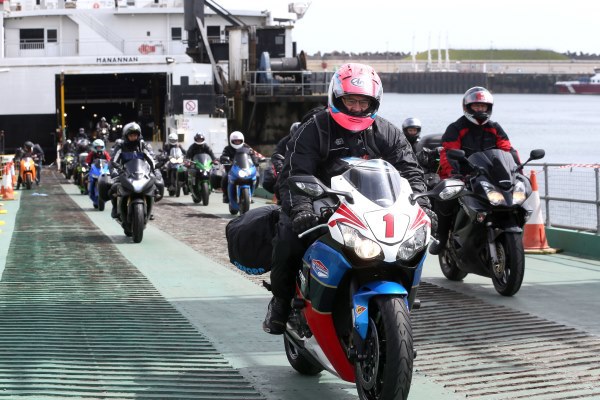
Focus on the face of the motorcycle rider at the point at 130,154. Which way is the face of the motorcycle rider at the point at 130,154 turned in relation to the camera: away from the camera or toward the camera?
toward the camera

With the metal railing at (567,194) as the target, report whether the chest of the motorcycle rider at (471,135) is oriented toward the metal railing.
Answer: no

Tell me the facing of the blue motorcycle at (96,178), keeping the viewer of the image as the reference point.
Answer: facing the viewer

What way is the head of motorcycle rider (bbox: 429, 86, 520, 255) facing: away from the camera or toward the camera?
toward the camera

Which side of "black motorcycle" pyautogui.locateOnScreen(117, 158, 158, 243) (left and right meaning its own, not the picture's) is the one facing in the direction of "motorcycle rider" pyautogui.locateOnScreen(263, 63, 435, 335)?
front

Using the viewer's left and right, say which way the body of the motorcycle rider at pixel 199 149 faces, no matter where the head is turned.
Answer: facing the viewer

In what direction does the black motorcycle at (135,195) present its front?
toward the camera

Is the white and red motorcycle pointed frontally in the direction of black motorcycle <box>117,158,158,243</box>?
no

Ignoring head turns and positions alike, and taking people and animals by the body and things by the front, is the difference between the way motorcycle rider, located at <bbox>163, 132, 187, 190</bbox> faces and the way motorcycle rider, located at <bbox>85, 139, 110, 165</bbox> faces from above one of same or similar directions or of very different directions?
same or similar directions

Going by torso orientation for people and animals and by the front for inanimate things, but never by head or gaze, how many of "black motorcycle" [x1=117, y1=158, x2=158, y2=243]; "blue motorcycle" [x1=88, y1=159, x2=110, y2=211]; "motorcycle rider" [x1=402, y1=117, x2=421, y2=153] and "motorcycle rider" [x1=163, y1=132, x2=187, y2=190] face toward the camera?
4

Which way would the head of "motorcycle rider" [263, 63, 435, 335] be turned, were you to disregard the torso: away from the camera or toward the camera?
toward the camera

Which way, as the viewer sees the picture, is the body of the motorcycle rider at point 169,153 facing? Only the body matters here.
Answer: toward the camera

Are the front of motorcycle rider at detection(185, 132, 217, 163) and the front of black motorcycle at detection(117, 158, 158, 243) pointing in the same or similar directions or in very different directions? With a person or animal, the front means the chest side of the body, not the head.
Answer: same or similar directions

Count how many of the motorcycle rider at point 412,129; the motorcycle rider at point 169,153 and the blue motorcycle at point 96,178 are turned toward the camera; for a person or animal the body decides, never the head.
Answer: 3
